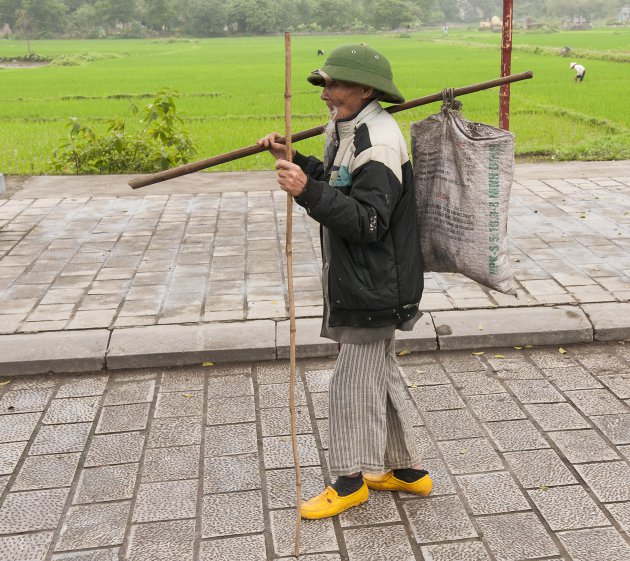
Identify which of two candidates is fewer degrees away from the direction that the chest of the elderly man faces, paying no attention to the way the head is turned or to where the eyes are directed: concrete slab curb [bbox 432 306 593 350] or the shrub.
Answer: the shrub

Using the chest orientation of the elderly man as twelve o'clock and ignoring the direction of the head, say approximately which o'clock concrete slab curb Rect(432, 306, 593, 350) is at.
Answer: The concrete slab curb is roughly at 4 o'clock from the elderly man.

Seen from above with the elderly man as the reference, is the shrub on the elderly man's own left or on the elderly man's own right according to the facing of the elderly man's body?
on the elderly man's own right

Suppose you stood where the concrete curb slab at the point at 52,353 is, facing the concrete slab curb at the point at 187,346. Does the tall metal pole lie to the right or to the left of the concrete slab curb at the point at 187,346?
left

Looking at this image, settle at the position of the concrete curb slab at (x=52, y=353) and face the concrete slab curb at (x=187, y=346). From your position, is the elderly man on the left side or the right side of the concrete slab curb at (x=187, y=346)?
right

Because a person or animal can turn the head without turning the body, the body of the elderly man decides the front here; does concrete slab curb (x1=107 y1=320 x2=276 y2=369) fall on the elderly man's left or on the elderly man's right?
on the elderly man's right

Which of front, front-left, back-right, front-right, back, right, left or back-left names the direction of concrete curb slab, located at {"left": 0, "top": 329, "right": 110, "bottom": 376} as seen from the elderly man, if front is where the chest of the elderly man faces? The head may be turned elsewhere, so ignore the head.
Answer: front-right

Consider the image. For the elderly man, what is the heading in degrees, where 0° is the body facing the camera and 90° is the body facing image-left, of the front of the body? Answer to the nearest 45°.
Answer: approximately 90°
